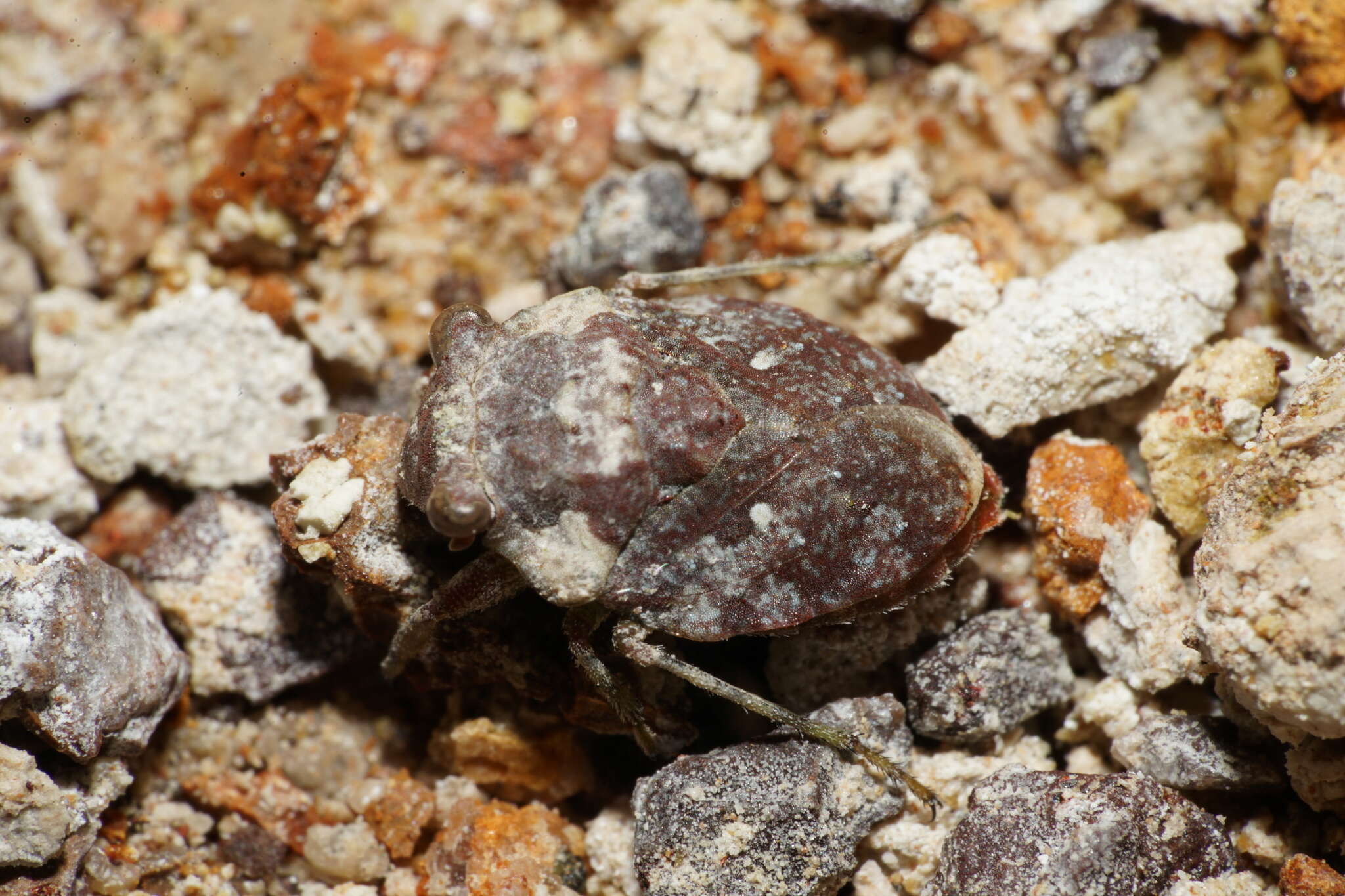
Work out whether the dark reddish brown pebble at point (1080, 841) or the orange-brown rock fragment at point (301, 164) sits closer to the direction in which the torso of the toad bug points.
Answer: the orange-brown rock fragment

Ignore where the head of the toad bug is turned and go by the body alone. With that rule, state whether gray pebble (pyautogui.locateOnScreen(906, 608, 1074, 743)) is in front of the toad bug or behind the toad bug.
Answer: behind

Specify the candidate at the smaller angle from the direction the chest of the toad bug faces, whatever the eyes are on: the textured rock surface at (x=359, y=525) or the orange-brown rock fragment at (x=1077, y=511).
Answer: the textured rock surface

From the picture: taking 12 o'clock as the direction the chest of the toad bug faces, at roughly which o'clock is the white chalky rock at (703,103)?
The white chalky rock is roughly at 3 o'clock from the toad bug.

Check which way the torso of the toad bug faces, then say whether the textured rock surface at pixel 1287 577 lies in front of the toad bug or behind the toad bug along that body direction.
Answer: behind

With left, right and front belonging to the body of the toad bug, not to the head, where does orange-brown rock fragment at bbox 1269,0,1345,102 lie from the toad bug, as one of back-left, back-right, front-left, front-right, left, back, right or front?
back-right

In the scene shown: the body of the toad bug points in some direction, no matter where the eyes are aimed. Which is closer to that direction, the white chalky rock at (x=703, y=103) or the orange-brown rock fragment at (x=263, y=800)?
the orange-brown rock fragment

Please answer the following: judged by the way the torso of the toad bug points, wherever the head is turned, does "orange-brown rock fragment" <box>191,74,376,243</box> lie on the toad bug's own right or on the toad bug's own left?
on the toad bug's own right

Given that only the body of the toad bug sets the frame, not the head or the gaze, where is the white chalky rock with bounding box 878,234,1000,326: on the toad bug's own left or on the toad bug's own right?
on the toad bug's own right

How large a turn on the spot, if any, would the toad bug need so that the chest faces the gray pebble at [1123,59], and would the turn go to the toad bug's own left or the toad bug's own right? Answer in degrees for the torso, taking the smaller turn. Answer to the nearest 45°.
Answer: approximately 135° to the toad bug's own right

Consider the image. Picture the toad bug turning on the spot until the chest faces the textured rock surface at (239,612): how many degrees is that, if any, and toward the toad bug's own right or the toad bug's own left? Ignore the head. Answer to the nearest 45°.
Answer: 0° — it already faces it

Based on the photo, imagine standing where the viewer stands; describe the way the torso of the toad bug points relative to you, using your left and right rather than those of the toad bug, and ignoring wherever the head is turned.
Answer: facing to the left of the viewer
